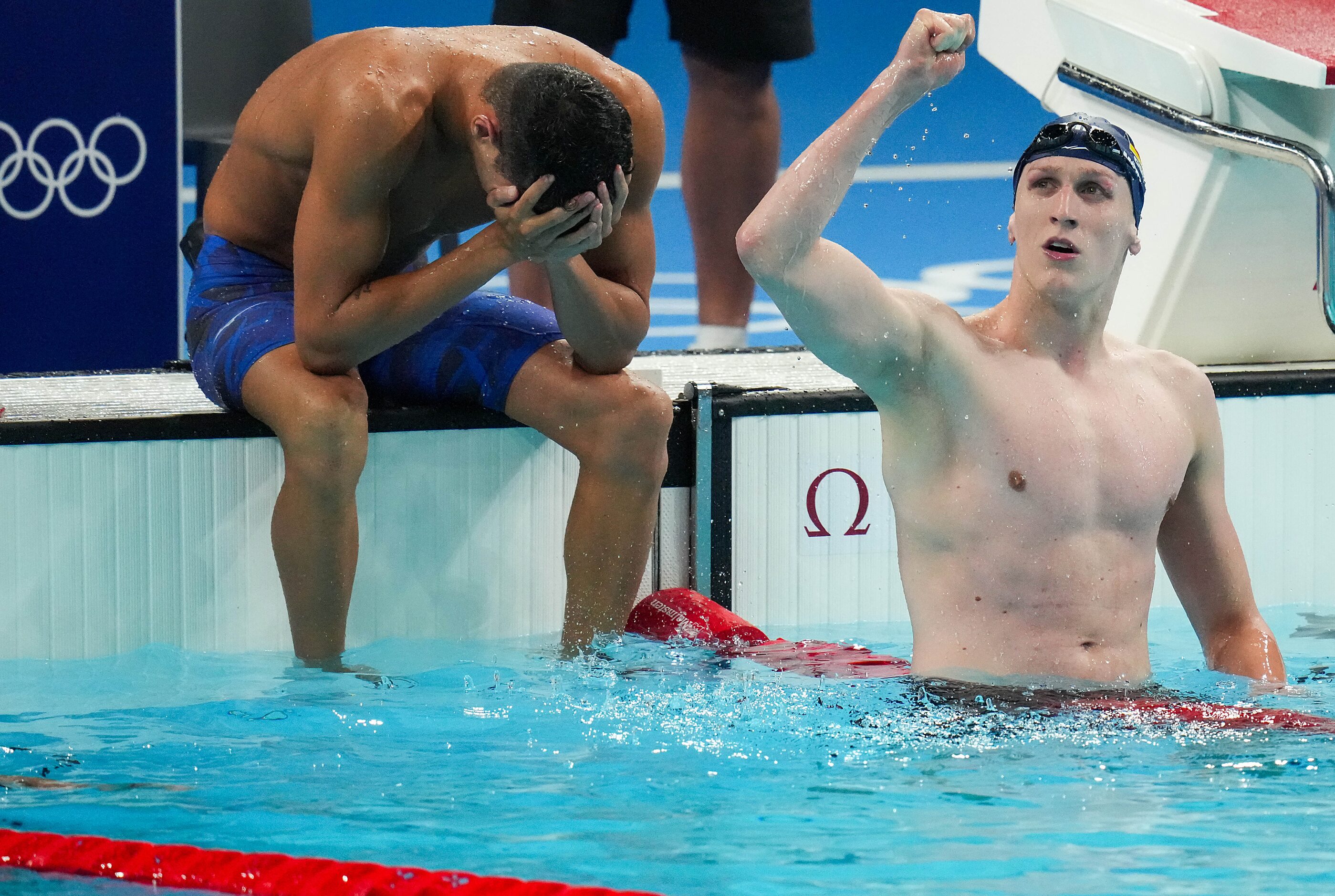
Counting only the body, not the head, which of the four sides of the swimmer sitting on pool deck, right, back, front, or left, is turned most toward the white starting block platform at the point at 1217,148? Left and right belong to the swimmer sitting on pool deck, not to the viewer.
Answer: left

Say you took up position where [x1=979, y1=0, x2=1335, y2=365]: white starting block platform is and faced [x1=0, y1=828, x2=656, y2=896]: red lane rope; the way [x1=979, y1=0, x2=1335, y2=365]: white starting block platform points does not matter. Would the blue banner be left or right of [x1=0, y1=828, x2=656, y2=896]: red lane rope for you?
right

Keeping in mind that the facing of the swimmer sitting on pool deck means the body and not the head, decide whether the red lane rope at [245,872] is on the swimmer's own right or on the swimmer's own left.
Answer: on the swimmer's own right

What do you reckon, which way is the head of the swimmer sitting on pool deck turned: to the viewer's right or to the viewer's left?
to the viewer's right

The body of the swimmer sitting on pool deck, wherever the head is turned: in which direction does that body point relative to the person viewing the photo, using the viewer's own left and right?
facing the viewer and to the right of the viewer

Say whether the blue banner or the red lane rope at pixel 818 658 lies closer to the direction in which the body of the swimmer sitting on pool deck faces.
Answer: the red lane rope
